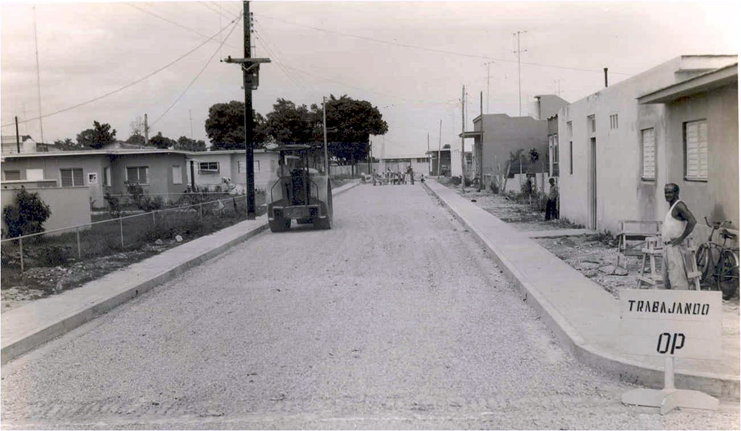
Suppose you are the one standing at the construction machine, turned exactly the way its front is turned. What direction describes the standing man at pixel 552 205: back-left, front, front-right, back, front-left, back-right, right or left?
right

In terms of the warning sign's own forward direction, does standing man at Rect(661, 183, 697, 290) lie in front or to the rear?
to the rear

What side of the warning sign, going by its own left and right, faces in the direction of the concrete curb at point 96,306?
right

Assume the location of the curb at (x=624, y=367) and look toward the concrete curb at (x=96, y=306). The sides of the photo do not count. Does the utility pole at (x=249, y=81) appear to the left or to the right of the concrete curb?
right

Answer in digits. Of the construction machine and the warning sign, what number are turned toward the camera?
2

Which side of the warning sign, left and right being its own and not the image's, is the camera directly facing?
front

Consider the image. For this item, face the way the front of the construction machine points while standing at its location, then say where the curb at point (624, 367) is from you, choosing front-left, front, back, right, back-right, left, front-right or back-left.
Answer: back

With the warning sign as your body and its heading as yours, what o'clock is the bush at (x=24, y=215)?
The bush is roughly at 4 o'clock from the warning sign.
